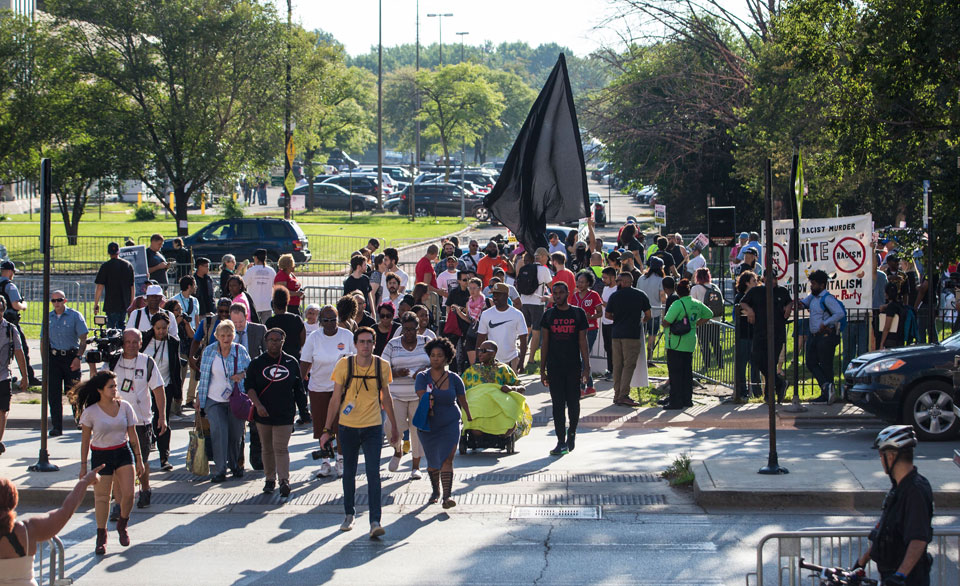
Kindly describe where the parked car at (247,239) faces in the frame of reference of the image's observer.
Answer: facing to the left of the viewer

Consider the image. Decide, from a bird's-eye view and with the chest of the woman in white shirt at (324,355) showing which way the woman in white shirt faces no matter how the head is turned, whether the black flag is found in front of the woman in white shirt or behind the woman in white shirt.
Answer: behind

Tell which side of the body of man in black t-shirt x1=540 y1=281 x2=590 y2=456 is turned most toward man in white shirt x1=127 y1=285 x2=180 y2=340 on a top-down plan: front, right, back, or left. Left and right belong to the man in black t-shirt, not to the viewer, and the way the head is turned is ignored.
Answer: right

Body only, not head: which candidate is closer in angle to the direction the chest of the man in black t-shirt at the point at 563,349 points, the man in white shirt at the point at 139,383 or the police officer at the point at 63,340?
the man in white shirt

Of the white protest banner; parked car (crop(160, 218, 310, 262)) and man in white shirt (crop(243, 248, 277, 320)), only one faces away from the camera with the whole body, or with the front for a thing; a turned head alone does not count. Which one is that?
the man in white shirt

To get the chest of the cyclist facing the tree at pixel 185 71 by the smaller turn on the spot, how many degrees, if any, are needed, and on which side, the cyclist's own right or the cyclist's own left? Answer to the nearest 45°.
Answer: approximately 45° to the cyclist's own right

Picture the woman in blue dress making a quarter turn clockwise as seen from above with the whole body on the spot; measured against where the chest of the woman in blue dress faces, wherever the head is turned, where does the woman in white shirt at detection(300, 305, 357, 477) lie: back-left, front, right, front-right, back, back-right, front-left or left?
front-right

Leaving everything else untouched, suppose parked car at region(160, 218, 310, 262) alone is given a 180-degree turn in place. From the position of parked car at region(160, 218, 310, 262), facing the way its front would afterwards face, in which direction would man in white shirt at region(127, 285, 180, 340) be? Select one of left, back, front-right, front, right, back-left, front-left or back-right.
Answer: right

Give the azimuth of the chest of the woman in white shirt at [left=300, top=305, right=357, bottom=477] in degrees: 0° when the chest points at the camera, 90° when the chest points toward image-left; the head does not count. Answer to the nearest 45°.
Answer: approximately 0°

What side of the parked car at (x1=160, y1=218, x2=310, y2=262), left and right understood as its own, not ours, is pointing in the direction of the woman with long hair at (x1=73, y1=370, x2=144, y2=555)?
left

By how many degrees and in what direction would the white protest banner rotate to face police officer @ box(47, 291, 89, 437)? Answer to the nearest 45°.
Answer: approximately 45° to its right

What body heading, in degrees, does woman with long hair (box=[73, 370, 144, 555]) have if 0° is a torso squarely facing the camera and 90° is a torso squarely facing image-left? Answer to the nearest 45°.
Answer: approximately 0°

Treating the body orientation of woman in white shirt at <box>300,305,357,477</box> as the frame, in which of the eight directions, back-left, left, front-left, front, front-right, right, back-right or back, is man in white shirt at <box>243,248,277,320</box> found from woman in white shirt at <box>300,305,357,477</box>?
back

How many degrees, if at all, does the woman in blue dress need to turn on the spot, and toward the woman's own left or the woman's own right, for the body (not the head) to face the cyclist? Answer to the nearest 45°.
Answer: approximately 45° to the woman's own left
